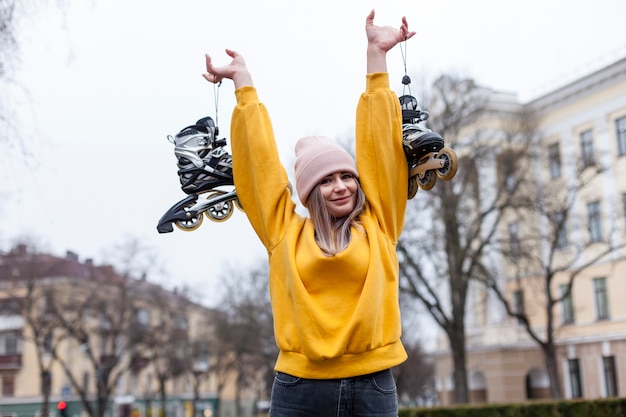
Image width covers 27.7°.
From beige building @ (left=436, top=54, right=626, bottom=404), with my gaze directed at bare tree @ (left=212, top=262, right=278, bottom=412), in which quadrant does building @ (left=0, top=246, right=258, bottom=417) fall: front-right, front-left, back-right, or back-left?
front-left

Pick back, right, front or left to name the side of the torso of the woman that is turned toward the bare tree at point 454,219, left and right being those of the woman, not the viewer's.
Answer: back

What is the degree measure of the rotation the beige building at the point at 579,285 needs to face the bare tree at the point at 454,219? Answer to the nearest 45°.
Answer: approximately 45° to its left

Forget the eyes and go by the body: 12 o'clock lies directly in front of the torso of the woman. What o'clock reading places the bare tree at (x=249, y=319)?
The bare tree is roughly at 6 o'clock from the woman.

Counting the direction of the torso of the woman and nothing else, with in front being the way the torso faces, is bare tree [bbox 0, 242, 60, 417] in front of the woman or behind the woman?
behind

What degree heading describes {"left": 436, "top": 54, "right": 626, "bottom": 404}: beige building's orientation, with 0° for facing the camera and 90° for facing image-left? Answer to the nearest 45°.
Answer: approximately 45°

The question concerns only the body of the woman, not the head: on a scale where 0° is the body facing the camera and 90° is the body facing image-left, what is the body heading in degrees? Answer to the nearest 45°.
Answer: approximately 0°

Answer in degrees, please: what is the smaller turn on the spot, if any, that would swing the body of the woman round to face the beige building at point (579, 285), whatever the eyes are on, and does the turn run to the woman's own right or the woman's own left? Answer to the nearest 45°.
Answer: approximately 180°

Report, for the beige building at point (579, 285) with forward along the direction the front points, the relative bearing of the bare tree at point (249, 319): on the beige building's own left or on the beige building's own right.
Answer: on the beige building's own right

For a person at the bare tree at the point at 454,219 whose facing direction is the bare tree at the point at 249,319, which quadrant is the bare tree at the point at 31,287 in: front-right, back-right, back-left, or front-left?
front-left

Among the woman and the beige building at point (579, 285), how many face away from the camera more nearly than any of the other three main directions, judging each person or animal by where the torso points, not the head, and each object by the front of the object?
0
